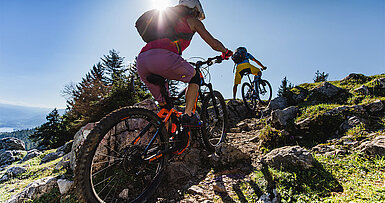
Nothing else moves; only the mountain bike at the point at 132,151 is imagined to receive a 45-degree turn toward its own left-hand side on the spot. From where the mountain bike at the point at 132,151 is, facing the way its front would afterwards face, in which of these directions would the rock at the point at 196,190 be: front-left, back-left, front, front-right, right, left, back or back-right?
right

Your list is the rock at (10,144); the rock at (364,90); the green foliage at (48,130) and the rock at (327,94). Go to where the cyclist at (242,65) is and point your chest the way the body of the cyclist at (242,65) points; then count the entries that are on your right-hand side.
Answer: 2

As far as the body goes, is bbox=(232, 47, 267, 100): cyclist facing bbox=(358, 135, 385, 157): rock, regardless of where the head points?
no

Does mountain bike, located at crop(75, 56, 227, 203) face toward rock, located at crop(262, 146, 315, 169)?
no

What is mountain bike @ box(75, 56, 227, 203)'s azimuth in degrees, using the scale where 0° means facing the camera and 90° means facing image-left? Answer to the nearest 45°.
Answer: approximately 225°

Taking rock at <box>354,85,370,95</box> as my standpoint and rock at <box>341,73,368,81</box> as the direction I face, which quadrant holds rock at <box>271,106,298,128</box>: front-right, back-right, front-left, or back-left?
back-left

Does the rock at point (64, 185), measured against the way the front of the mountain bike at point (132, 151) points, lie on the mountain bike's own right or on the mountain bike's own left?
on the mountain bike's own left

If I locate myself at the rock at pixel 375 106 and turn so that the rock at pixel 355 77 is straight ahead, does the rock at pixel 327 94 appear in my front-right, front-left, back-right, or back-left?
front-left

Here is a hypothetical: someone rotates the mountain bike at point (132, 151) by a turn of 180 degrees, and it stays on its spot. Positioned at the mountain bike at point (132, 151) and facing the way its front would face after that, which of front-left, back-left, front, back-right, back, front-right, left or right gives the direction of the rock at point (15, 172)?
right

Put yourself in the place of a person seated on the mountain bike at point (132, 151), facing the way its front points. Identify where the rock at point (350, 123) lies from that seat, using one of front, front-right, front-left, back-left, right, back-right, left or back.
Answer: front-right
